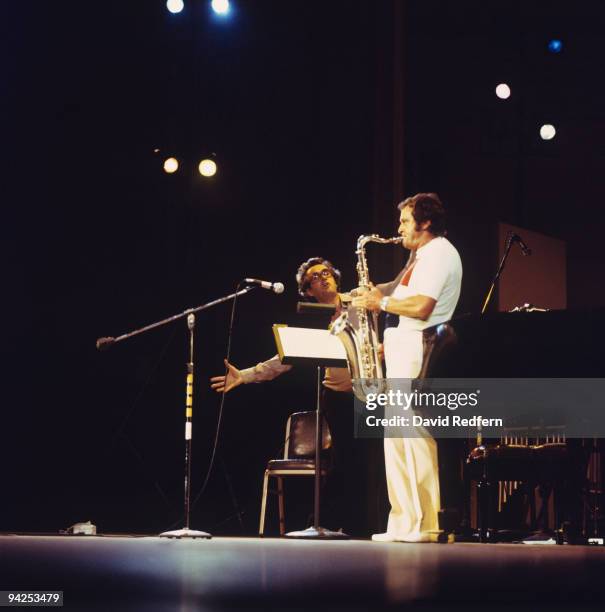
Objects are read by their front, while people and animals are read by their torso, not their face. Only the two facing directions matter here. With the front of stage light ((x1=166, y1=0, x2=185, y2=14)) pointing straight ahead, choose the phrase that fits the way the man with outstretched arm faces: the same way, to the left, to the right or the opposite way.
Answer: the same way

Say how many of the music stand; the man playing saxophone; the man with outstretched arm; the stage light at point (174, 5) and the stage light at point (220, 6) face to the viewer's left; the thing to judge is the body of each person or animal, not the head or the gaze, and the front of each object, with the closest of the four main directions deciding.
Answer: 1

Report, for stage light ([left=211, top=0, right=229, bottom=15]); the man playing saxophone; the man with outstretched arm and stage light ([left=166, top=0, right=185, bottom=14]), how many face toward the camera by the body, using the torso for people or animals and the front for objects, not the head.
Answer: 3

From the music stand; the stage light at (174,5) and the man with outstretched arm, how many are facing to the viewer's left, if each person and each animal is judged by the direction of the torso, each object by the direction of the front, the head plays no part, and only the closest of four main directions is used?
0

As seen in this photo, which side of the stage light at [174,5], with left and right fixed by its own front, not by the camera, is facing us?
front

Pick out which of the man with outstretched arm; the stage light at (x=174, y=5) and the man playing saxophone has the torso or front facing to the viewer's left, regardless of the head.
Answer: the man playing saxophone

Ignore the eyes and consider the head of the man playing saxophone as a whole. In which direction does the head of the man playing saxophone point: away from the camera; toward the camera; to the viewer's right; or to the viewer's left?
to the viewer's left

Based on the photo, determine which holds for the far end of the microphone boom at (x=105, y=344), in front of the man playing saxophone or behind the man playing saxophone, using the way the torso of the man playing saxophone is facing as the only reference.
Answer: in front

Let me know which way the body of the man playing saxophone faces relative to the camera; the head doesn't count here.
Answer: to the viewer's left

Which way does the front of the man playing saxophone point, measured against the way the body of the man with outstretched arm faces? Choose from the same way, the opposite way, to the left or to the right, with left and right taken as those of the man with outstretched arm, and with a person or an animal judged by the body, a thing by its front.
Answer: to the right
